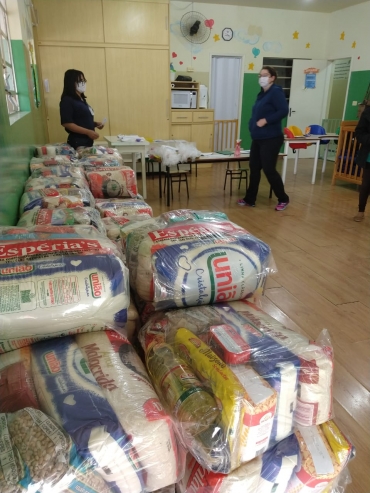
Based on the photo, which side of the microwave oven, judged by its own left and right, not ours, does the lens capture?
front

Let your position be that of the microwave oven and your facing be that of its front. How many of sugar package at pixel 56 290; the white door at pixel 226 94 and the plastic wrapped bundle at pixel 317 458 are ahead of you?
2

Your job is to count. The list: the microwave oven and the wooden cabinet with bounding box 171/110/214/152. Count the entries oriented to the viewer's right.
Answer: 0

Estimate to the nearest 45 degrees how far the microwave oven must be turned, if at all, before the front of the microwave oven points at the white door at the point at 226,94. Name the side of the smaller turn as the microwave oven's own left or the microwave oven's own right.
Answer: approximately 135° to the microwave oven's own left

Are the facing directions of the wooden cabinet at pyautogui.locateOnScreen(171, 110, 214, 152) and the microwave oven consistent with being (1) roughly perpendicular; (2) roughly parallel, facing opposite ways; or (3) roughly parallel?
roughly parallel

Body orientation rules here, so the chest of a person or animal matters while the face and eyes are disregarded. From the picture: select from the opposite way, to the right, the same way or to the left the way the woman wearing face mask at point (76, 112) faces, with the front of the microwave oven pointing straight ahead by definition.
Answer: to the left

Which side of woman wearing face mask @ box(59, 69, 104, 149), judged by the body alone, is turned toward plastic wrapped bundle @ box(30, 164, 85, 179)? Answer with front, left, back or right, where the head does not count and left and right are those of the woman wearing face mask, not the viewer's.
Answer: right

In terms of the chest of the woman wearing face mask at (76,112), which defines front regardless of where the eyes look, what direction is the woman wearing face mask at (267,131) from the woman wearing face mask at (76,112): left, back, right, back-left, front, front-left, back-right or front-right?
front

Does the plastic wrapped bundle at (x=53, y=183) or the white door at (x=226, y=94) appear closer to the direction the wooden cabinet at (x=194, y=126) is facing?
the plastic wrapped bundle

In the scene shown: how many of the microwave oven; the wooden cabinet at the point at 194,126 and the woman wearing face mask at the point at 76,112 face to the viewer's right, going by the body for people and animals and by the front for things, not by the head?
1

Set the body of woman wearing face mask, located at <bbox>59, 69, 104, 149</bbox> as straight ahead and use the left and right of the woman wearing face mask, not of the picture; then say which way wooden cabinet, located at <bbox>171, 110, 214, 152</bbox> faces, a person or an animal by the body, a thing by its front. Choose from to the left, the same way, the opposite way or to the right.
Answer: to the right

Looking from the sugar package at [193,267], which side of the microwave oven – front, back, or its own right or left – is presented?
front

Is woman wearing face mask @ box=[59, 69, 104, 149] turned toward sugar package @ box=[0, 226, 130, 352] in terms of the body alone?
no

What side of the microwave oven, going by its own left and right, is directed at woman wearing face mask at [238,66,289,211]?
front

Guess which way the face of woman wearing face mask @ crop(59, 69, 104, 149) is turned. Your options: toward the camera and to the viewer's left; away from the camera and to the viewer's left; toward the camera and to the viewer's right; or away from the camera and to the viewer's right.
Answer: toward the camera and to the viewer's right

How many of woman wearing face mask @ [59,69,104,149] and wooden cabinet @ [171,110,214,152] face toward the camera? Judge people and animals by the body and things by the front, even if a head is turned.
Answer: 1

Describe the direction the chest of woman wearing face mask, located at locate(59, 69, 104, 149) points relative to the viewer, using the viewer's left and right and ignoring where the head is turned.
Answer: facing to the right of the viewer

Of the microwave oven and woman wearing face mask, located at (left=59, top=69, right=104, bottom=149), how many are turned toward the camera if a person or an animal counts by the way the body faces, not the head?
1

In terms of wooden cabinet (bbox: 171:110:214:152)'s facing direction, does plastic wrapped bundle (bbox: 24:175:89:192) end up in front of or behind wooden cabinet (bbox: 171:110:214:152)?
in front

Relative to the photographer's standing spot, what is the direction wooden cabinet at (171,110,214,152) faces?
facing the viewer

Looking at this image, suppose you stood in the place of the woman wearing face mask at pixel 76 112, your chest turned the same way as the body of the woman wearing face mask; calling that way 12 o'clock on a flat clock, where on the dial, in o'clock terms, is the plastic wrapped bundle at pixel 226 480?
The plastic wrapped bundle is roughly at 3 o'clock from the woman wearing face mask.

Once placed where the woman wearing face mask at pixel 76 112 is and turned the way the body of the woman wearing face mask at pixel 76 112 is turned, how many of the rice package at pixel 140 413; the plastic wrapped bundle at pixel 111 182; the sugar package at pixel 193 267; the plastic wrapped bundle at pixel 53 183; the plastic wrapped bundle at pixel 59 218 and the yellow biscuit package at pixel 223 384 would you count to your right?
6

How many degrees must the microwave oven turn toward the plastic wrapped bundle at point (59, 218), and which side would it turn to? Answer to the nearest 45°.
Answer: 0° — it already faces it

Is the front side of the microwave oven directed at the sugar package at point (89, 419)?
yes

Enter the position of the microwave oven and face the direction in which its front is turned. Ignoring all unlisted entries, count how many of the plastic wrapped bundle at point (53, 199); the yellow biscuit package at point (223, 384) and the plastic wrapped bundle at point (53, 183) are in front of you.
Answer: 3
